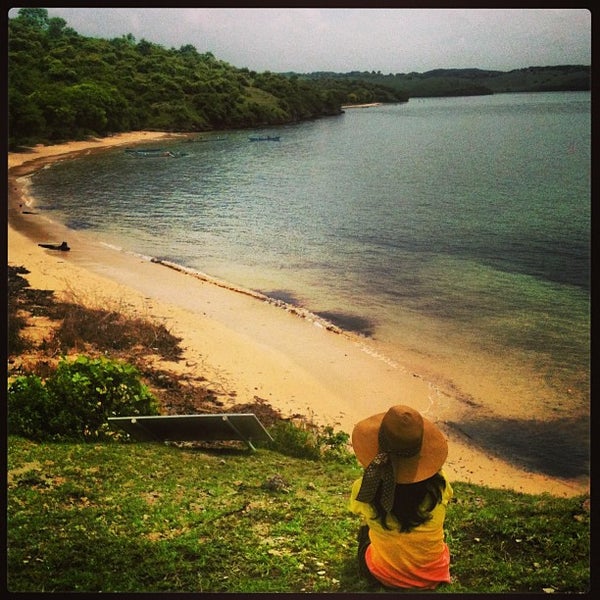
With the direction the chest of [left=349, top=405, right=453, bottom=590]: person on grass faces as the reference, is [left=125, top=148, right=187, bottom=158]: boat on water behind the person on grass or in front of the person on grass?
in front

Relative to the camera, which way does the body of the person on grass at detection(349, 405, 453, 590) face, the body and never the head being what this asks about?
away from the camera

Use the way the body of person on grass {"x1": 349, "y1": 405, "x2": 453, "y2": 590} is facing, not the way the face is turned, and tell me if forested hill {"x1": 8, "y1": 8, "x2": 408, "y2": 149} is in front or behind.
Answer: in front

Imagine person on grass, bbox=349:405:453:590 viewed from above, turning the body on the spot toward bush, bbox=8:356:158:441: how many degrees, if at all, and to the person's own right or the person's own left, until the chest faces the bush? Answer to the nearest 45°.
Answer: approximately 45° to the person's own left

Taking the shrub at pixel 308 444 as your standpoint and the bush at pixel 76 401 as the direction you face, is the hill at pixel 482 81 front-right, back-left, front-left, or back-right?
back-right

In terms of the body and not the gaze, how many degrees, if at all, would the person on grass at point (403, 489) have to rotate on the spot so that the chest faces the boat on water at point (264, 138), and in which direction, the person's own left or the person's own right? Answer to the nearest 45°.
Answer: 0° — they already face it

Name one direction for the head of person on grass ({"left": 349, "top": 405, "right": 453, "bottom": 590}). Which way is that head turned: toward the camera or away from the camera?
away from the camera
